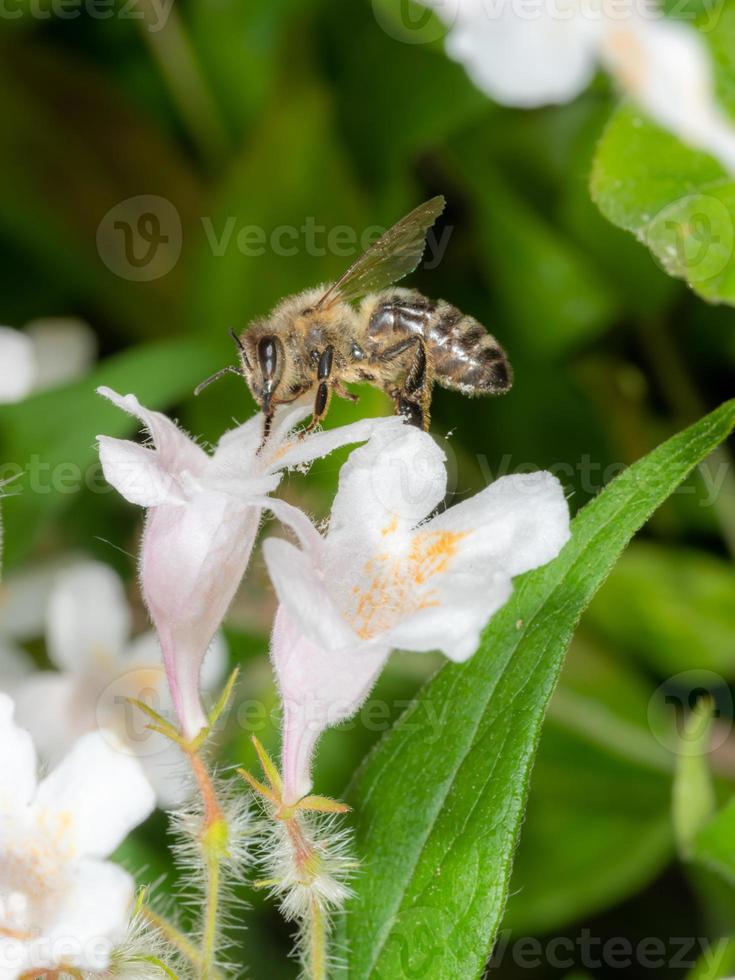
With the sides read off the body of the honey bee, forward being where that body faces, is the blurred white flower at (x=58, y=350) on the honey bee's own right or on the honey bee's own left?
on the honey bee's own right

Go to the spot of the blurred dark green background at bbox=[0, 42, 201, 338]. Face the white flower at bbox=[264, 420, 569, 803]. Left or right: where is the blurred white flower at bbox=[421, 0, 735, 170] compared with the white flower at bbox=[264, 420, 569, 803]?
left

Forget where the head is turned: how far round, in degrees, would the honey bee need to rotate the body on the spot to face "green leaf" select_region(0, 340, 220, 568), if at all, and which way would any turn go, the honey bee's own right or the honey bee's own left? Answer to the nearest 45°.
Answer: approximately 45° to the honey bee's own right

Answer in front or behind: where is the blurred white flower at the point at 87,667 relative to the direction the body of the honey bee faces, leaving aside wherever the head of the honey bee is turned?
in front

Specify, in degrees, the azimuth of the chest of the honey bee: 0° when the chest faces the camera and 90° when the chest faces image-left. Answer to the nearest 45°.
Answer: approximately 90°

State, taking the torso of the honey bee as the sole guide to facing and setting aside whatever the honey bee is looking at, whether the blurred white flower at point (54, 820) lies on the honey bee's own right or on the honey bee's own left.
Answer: on the honey bee's own left

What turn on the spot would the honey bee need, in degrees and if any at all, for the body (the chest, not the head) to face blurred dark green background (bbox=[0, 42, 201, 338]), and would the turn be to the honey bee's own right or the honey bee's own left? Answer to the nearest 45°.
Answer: approximately 90° to the honey bee's own right

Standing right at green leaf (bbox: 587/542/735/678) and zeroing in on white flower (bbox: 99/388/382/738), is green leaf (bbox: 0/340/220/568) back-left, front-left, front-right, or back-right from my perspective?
front-right
